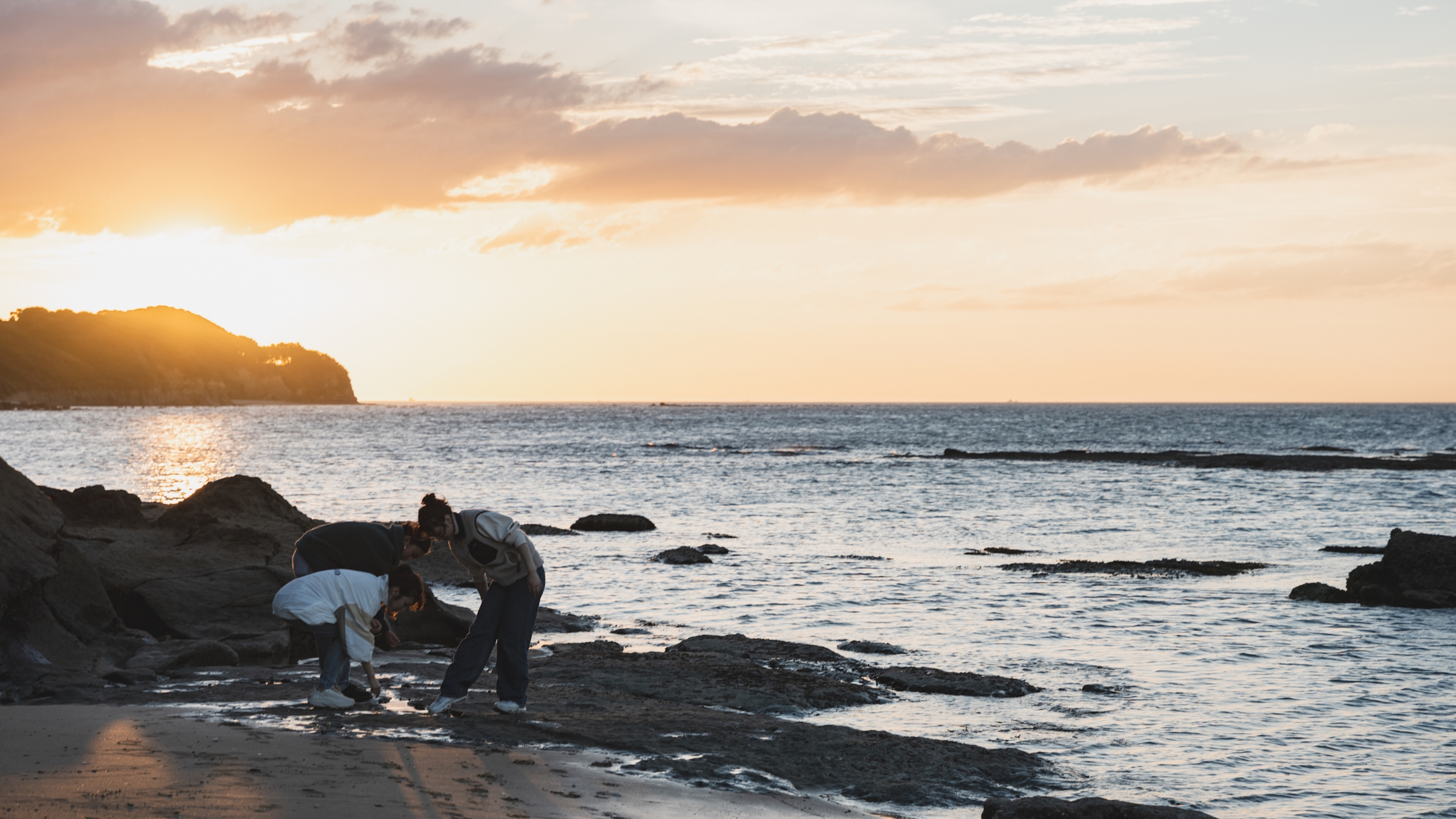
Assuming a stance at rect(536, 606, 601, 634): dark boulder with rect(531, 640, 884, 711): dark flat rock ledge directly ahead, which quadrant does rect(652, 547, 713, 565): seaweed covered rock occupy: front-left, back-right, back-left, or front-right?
back-left

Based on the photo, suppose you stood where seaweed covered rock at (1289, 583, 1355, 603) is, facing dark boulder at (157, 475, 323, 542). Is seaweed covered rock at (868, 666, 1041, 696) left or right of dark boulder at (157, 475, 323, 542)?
left

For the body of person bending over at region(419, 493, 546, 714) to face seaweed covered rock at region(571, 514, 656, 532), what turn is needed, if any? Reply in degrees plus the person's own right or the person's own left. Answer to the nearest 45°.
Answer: approximately 135° to the person's own right

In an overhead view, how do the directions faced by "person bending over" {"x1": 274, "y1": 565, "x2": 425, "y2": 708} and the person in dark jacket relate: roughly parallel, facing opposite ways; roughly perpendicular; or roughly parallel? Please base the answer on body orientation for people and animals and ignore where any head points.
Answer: roughly parallel

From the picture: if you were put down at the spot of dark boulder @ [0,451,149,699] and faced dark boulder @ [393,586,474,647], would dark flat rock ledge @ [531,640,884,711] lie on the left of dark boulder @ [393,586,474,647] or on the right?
right

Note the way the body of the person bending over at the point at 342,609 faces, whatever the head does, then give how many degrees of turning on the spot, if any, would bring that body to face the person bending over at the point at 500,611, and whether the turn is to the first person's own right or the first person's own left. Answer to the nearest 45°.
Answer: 0° — they already face them

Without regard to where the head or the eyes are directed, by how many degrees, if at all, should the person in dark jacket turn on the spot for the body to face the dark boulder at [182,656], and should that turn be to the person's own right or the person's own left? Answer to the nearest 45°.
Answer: approximately 135° to the person's own left

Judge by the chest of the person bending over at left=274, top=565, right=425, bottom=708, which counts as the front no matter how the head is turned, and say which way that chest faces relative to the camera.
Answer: to the viewer's right

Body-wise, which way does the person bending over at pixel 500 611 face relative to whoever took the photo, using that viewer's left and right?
facing the viewer and to the left of the viewer

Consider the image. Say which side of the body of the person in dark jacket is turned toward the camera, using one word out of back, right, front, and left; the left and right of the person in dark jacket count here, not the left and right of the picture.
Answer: right

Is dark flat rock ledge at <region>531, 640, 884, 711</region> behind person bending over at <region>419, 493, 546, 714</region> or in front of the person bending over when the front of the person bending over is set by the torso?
behind

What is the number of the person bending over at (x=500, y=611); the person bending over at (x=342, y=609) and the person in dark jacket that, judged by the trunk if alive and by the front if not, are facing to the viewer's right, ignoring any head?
2

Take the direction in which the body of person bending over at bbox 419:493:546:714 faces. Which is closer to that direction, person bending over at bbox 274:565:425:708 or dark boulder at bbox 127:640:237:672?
the person bending over
